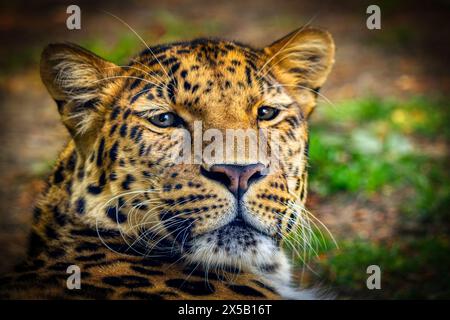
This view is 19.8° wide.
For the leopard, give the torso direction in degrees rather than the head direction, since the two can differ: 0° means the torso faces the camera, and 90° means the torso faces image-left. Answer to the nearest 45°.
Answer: approximately 315°
